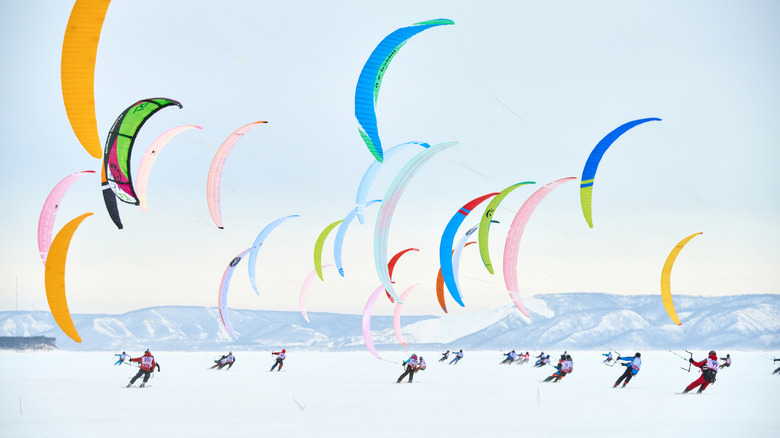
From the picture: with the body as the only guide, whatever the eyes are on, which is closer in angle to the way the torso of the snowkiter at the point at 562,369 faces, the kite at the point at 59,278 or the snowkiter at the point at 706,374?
the kite

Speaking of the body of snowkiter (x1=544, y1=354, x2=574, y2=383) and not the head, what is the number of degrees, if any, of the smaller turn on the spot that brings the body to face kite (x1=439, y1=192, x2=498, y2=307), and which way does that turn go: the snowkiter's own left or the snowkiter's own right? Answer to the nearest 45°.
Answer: approximately 45° to the snowkiter's own right

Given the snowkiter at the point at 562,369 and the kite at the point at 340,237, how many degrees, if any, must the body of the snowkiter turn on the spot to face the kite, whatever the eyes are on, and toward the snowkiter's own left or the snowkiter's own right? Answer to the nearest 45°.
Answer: approximately 45° to the snowkiter's own right

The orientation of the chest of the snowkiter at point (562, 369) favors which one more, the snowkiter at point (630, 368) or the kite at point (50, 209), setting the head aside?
the kite
